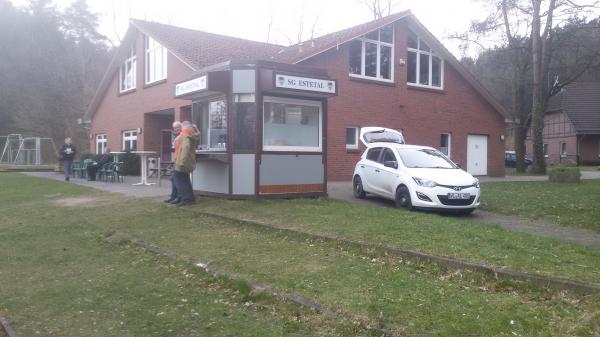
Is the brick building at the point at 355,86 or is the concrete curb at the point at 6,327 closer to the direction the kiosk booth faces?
the concrete curb

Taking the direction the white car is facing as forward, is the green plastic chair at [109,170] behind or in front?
behind

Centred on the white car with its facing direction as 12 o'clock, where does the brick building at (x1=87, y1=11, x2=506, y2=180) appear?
The brick building is roughly at 7 o'clock from the white car.

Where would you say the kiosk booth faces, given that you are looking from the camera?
facing the viewer and to the left of the viewer

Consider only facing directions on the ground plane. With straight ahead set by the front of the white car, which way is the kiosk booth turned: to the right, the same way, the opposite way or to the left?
to the right

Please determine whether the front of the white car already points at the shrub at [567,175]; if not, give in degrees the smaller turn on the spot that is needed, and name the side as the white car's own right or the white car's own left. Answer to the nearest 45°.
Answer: approximately 90° to the white car's own left

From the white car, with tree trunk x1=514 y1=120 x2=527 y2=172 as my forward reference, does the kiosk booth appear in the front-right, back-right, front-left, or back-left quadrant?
back-left

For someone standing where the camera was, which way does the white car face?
facing the viewer and to the right of the viewer

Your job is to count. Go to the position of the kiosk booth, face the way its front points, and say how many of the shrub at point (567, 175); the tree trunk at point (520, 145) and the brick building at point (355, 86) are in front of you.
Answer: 0

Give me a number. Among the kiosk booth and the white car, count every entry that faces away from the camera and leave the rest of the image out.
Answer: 0

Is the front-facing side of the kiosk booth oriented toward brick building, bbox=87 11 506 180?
no

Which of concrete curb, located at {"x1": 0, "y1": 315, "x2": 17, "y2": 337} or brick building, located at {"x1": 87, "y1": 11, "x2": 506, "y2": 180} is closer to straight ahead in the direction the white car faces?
the concrete curb

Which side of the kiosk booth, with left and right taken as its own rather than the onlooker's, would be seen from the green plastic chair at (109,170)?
right

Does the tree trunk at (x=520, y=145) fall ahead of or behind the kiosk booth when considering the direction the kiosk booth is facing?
behind

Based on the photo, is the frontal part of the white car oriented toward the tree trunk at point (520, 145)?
no

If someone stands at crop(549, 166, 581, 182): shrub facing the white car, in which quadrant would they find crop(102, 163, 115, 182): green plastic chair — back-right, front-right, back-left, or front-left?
front-right

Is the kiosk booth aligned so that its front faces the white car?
no

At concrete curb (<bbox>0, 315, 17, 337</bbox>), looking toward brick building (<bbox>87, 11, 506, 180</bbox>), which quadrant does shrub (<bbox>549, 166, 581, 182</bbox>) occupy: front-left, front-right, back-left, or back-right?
front-right

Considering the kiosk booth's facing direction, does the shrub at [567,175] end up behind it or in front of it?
behind

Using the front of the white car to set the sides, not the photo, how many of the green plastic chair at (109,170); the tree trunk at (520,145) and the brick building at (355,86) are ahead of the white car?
0
